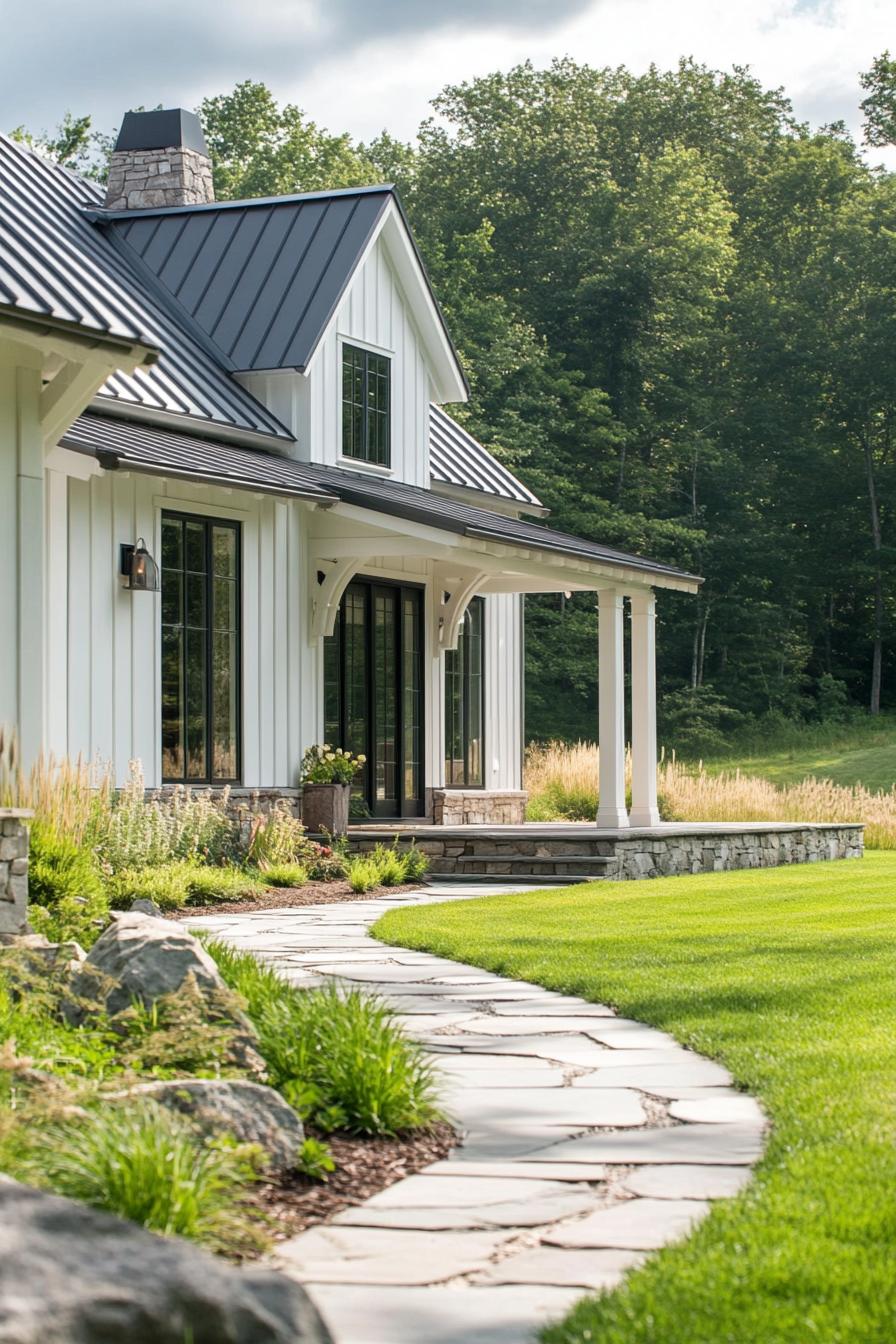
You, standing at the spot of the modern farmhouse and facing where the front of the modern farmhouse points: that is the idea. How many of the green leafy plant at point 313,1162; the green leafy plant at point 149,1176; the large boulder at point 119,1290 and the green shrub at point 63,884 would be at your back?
0

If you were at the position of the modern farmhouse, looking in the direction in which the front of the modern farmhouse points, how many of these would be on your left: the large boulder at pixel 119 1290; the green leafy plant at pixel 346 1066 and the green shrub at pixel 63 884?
0

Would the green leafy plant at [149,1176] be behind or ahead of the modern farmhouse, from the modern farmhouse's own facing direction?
ahead

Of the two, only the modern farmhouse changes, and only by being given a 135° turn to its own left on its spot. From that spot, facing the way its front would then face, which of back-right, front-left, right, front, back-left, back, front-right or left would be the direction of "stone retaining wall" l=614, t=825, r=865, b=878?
right

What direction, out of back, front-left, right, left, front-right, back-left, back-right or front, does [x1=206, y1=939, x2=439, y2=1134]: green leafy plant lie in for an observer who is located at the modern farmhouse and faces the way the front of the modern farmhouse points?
front-right

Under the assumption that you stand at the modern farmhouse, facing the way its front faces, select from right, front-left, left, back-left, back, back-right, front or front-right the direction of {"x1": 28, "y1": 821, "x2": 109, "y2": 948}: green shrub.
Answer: front-right

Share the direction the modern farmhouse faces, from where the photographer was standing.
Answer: facing the viewer and to the right of the viewer

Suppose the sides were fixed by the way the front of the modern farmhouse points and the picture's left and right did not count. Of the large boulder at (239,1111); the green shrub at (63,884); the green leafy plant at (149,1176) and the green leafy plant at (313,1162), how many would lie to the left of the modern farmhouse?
0

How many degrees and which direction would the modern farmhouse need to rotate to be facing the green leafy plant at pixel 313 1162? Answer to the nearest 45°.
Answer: approximately 45° to its right

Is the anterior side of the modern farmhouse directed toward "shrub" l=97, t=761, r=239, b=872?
no

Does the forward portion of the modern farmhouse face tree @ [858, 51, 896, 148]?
no
